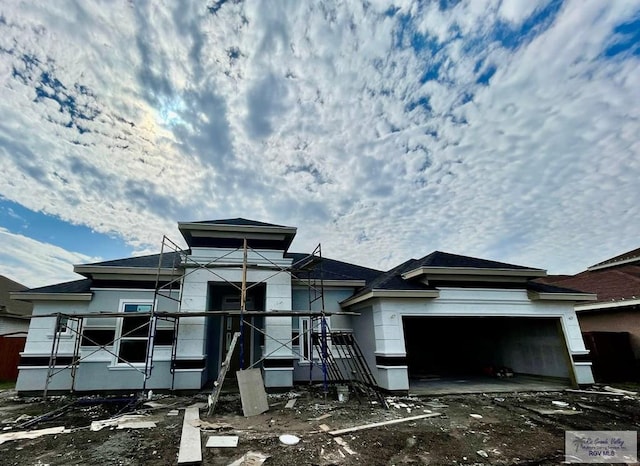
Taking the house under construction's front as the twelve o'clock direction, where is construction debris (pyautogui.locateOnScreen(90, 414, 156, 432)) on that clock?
The construction debris is roughly at 1 o'clock from the house under construction.

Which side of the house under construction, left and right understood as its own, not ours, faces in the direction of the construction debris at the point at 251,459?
front

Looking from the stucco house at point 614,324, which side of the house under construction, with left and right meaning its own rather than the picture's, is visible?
left

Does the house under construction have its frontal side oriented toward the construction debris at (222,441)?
yes

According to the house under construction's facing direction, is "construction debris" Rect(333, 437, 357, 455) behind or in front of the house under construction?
in front

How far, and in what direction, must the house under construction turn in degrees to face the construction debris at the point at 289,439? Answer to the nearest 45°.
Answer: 0° — it already faces it

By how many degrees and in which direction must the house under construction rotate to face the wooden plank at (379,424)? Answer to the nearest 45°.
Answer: approximately 45° to its left

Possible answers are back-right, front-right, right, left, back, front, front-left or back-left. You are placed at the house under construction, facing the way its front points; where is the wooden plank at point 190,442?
front

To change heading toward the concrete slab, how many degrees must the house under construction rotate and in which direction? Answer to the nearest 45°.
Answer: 0° — it already faces it

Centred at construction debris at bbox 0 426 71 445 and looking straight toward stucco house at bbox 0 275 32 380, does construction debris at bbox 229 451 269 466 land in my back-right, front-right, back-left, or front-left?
back-right

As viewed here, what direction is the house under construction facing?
toward the camera

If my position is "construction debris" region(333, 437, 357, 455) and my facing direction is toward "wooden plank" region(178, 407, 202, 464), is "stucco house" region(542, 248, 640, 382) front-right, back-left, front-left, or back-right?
back-right

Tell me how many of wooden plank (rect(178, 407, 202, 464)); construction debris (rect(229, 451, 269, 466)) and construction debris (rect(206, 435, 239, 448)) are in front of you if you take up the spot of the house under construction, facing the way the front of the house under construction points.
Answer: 3
